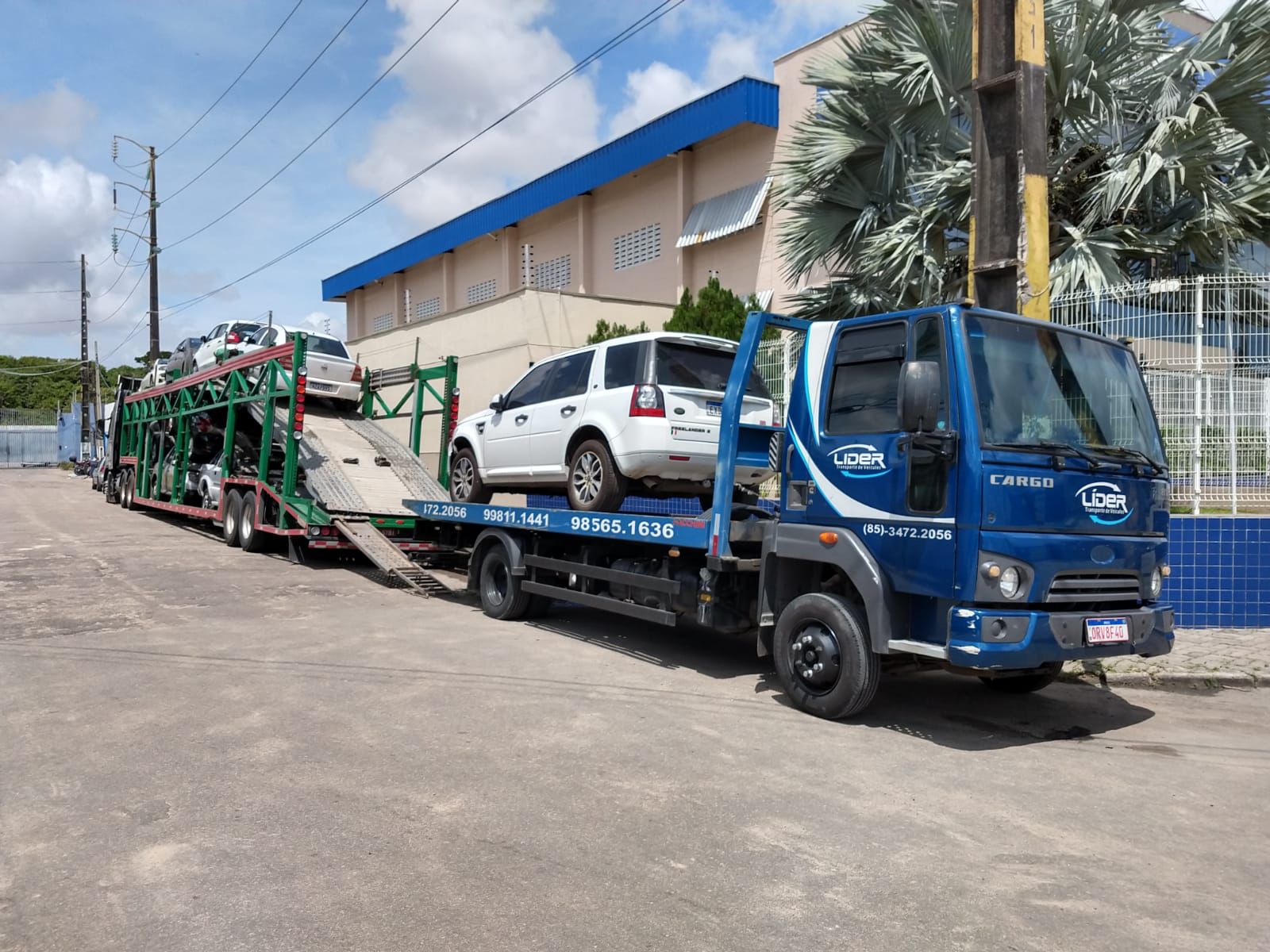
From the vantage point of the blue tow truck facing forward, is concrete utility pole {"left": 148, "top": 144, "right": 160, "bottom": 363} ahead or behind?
behind

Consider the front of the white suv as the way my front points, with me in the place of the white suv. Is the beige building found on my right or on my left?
on my right

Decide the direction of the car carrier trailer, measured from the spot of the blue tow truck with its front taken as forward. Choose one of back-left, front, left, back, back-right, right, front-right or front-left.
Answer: back

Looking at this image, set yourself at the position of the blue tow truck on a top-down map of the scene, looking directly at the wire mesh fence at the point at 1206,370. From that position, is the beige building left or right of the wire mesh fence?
left

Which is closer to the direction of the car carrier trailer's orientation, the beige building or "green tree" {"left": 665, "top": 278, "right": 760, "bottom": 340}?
the beige building

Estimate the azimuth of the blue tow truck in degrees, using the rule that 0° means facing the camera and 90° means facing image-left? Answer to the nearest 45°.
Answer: approximately 315°

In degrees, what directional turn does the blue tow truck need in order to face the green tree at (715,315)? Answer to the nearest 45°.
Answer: approximately 135° to its left

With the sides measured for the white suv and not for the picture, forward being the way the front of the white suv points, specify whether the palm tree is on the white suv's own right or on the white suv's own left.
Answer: on the white suv's own right
